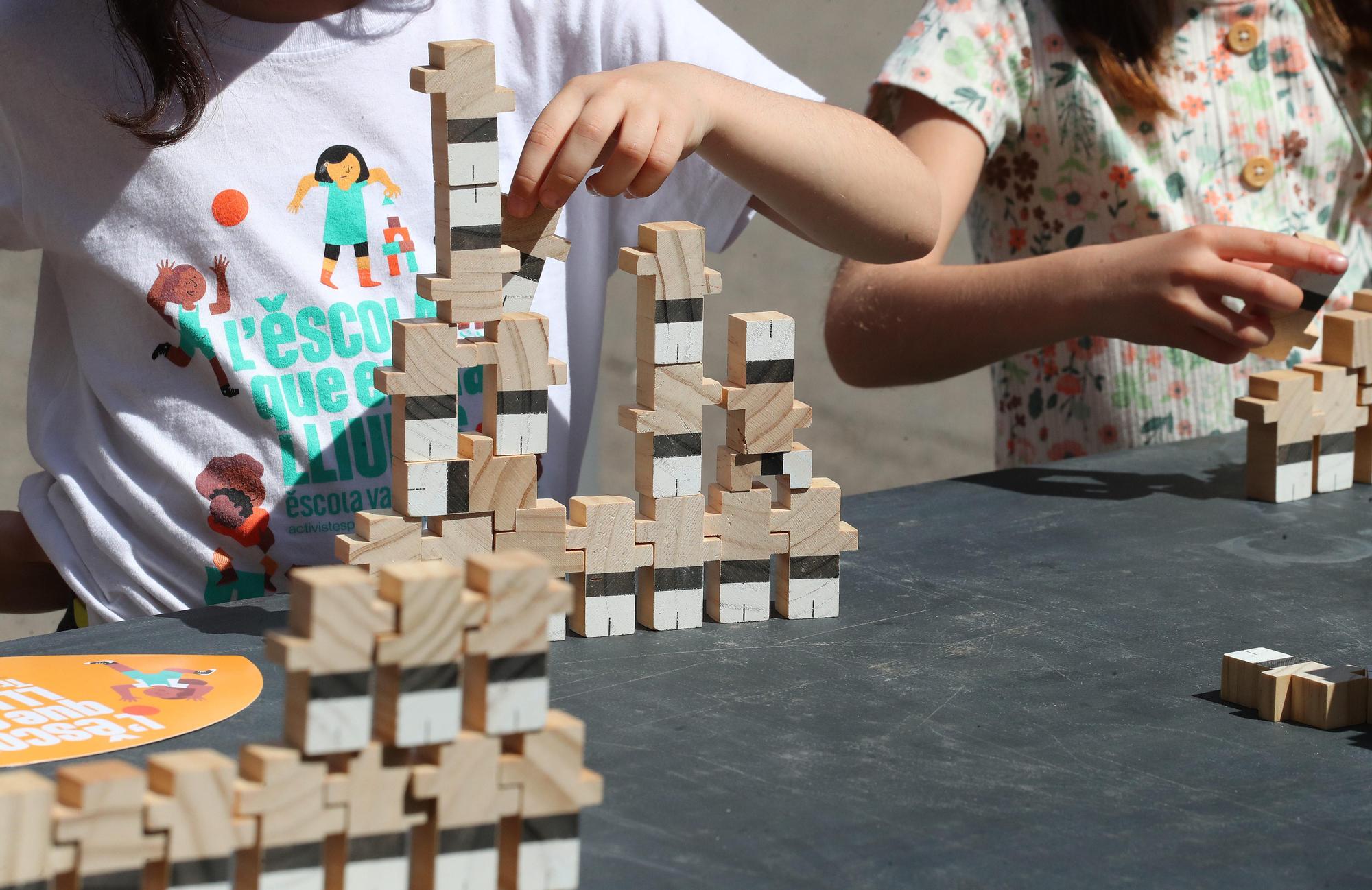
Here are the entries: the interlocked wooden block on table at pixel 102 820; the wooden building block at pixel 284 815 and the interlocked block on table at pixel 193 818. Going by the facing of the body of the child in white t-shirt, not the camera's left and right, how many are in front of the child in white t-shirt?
3

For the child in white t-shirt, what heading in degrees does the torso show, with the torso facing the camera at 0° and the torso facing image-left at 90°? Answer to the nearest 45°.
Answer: approximately 0°

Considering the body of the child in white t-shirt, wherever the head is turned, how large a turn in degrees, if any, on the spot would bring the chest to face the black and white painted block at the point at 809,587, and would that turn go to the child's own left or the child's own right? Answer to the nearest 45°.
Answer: approximately 45° to the child's own left

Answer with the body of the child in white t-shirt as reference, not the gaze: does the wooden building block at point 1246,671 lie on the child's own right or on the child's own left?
on the child's own left

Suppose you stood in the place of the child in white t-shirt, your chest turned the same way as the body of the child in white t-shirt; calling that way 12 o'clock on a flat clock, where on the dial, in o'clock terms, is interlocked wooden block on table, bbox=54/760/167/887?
The interlocked wooden block on table is roughly at 12 o'clock from the child in white t-shirt.

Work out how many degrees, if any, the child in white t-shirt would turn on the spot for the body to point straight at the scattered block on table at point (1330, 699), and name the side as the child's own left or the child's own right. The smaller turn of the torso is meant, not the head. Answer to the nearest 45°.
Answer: approximately 45° to the child's own left

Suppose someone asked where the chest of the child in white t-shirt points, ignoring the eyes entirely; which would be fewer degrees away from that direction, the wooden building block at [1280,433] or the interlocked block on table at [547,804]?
the interlocked block on table

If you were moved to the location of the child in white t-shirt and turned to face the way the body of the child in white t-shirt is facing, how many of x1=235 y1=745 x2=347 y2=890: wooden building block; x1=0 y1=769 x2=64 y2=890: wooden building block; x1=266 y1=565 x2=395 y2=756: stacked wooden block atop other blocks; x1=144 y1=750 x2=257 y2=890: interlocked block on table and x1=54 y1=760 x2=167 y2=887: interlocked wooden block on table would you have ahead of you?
5
